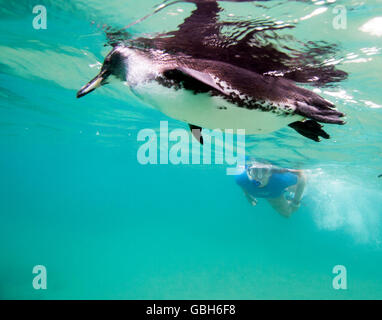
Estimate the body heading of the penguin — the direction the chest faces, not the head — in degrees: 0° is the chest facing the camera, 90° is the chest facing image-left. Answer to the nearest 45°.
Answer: approximately 90°

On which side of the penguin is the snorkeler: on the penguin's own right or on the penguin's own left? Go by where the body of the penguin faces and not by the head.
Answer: on the penguin's own right
